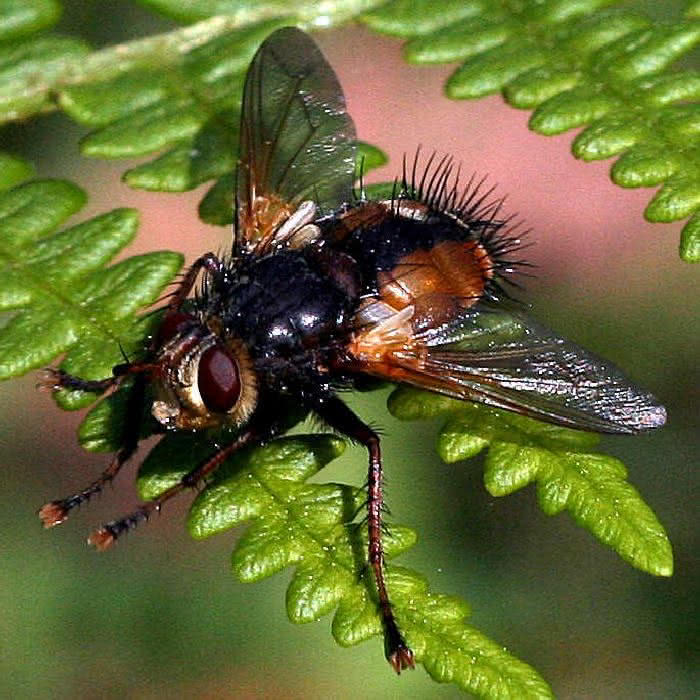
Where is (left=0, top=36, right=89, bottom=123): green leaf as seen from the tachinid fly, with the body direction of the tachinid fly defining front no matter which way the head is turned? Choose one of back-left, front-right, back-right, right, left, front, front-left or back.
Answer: right

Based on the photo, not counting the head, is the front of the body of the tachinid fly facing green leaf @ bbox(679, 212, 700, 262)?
no

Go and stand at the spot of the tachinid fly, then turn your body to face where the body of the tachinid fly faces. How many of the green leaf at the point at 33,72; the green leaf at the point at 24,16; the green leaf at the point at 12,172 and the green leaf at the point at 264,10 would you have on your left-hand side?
0

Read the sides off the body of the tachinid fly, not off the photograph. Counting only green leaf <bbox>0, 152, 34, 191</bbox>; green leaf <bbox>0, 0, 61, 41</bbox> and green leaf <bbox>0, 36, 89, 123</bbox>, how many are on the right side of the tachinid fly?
3

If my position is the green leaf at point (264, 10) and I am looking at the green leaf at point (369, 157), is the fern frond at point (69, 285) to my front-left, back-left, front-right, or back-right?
front-right

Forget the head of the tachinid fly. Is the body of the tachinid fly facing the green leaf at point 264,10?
no

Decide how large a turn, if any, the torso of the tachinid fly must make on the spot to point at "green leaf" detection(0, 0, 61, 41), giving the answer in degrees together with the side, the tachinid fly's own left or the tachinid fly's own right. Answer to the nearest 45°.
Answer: approximately 90° to the tachinid fly's own right

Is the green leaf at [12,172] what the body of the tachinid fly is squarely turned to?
no

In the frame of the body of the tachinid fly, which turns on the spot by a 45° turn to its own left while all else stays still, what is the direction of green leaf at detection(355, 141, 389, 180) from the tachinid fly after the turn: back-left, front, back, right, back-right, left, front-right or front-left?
back

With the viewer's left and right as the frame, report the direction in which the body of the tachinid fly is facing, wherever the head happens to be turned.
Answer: facing the viewer and to the left of the viewer

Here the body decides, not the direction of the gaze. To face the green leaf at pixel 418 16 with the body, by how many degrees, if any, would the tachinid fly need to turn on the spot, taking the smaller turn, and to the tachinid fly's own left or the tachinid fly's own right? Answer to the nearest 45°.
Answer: approximately 135° to the tachinid fly's own right

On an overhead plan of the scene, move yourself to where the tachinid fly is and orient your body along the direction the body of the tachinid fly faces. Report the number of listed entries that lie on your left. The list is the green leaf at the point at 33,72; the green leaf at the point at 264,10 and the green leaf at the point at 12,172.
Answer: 0

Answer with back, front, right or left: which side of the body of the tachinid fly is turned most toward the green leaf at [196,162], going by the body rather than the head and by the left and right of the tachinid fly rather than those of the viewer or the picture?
right
